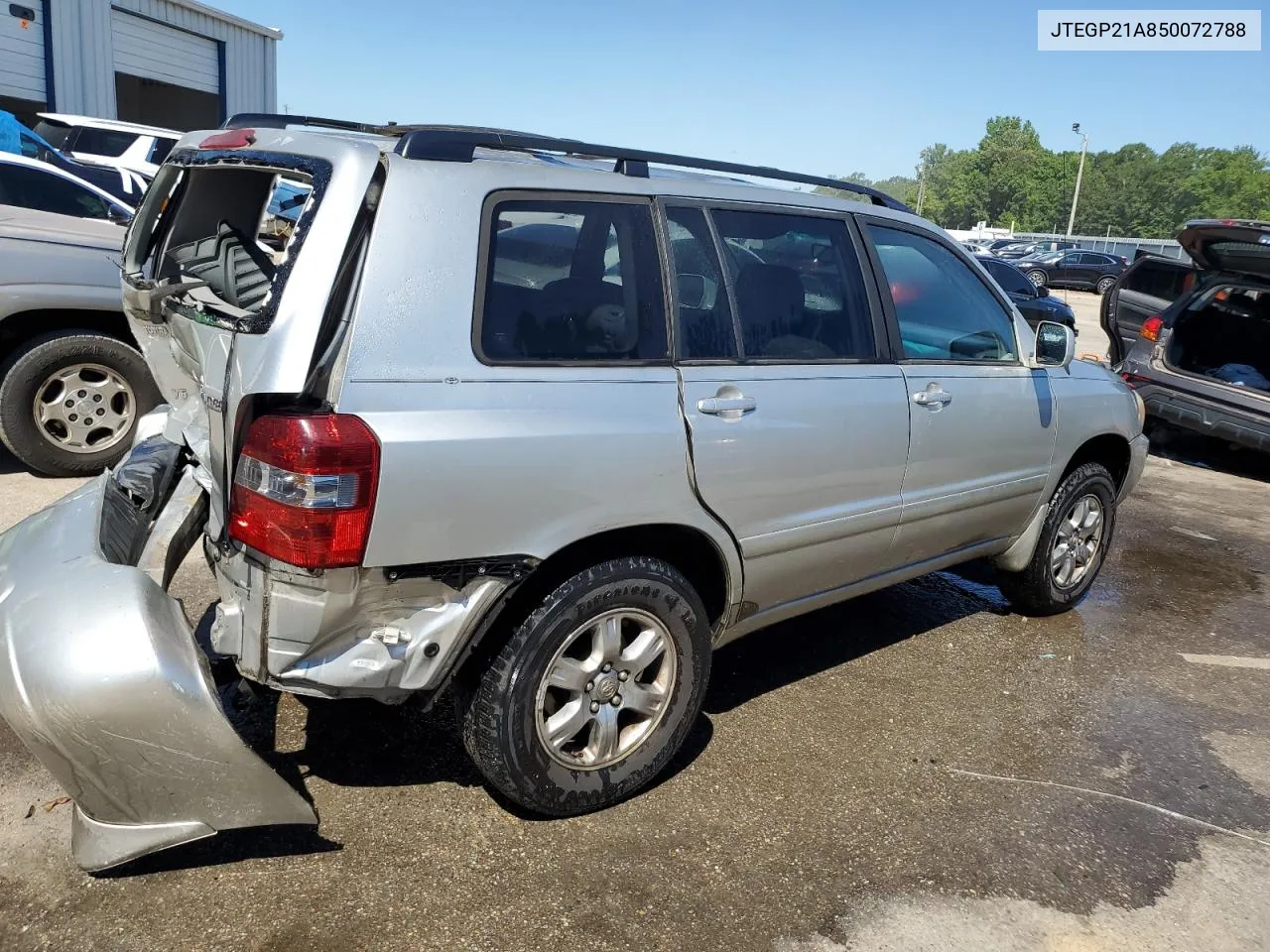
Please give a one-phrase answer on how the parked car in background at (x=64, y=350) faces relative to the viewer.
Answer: facing to the right of the viewer

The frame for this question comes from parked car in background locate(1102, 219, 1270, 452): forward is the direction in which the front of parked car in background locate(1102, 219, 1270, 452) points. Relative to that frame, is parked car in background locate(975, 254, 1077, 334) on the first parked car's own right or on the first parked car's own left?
on the first parked car's own left

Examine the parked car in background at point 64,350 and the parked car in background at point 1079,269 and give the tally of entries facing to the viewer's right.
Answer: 1

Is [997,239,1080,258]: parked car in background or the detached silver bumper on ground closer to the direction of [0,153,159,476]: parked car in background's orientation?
the parked car in background

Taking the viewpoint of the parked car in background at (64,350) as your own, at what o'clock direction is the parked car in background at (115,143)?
the parked car in background at (115,143) is roughly at 9 o'clock from the parked car in background at (64,350).

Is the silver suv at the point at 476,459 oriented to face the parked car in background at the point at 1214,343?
yes

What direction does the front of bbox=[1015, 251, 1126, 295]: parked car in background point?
to the viewer's left

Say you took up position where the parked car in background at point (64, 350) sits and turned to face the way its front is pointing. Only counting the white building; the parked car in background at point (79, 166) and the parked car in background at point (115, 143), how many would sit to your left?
3

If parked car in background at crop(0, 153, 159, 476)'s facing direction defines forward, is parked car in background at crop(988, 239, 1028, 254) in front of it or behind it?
in front

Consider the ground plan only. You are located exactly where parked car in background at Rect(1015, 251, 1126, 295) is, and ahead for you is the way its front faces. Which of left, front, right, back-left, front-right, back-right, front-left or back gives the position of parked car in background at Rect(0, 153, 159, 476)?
left

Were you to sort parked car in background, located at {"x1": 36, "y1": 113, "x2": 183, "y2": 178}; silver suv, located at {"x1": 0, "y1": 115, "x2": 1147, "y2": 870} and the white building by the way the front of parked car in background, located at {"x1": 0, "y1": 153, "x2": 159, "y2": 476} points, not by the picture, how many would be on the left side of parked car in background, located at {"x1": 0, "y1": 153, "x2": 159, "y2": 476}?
2

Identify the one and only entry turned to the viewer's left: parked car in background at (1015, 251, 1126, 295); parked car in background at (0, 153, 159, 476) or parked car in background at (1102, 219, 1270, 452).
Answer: parked car in background at (1015, 251, 1126, 295)

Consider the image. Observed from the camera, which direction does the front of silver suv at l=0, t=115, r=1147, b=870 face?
facing away from the viewer and to the right of the viewer
